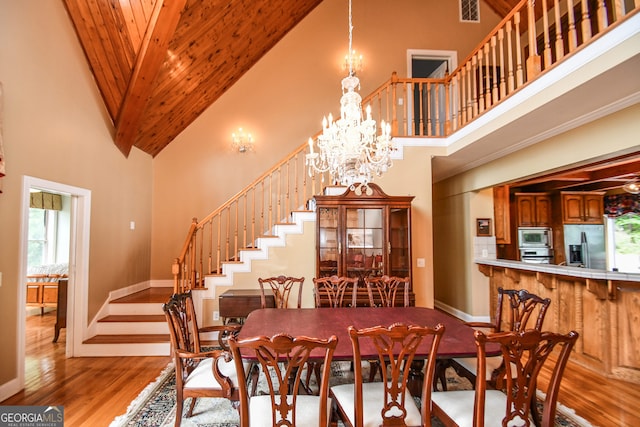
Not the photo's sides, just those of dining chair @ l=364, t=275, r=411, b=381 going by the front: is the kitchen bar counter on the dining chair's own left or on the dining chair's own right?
on the dining chair's own left

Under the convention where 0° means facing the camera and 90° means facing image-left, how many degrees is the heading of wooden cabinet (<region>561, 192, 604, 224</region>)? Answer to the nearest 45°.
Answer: approximately 0°

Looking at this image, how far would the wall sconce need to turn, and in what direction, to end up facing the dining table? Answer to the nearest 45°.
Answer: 0° — it already faces it

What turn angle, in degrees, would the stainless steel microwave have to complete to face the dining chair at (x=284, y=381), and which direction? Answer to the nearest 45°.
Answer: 0° — it already faces it

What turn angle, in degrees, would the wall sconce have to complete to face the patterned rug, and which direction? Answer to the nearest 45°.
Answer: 0° — it already faces it

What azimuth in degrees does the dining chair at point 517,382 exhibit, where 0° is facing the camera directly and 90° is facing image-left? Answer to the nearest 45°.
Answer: approximately 135°

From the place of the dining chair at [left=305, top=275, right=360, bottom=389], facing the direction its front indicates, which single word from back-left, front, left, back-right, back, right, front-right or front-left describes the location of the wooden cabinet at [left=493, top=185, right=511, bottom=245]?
back-left

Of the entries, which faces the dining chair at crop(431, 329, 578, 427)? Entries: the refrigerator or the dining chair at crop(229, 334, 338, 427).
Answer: the refrigerator

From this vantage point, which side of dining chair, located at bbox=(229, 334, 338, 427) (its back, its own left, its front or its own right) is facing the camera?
back
